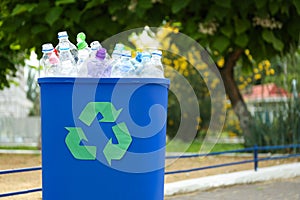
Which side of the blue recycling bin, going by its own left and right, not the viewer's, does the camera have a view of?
front

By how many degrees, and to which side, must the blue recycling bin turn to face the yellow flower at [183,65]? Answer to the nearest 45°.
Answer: approximately 180°

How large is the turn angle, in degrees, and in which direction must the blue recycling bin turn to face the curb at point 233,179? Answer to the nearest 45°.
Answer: approximately 135° to its left

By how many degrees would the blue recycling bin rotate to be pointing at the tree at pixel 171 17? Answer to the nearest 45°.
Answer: approximately 180°
